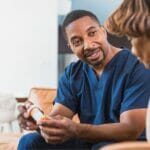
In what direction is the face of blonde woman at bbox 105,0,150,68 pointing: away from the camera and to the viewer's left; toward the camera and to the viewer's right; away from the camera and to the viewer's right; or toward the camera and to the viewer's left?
away from the camera and to the viewer's left

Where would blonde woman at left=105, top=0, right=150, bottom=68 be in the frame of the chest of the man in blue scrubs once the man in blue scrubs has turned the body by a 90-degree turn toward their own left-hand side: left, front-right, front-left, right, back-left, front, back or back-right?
front-right
